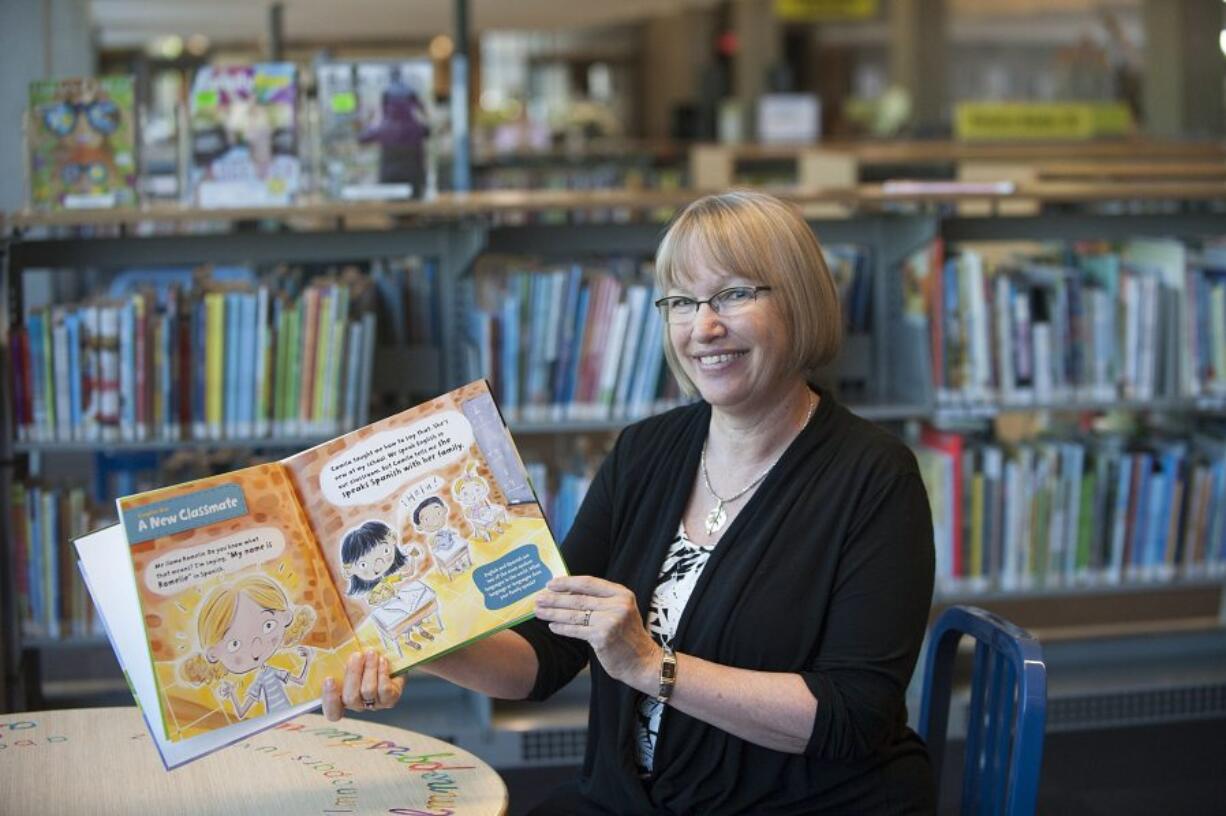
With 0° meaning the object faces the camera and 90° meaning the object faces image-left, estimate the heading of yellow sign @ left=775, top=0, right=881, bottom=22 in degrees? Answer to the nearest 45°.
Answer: approximately 0°

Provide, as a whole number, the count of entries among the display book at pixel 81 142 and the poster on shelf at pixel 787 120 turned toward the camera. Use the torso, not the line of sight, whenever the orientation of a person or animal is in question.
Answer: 2

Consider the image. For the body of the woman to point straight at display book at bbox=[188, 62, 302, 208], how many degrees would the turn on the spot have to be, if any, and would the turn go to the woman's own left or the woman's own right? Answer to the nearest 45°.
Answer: approximately 90° to the woman's own right

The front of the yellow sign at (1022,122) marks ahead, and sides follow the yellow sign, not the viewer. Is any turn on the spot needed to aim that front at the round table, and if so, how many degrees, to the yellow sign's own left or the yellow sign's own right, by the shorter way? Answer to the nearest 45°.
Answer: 0° — it already faces it

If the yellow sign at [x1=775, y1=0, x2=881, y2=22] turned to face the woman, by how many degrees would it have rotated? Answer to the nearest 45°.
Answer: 0° — it already faces them

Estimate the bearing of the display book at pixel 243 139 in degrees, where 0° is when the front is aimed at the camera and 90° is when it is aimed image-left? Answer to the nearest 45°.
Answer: approximately 0°

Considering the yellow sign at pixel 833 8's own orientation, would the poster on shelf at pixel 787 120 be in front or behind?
in front

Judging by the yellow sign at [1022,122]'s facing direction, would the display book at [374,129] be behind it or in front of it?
in front

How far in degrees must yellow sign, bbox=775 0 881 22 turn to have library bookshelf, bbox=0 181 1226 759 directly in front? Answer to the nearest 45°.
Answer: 0° — it already faces it

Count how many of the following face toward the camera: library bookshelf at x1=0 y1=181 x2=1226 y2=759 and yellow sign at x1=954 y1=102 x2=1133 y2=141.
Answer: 2

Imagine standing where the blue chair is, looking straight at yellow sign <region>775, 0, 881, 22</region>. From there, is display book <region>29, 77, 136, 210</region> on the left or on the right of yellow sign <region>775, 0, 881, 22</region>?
left

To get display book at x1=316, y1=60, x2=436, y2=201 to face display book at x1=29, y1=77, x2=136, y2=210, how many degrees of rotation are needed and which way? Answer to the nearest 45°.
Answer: approximately 90° to its right
